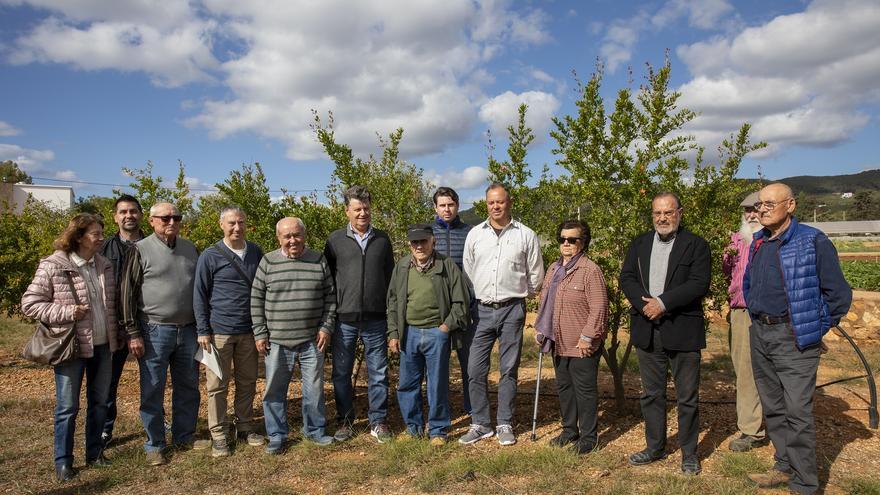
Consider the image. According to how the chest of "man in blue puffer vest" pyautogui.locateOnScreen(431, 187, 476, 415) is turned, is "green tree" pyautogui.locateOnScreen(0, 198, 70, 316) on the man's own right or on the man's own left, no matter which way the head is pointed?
on the man's own right

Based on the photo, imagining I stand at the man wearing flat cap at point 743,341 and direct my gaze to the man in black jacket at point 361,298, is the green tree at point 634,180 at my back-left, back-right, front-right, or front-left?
front-right

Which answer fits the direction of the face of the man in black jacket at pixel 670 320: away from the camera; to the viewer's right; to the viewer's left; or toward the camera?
toward the camera

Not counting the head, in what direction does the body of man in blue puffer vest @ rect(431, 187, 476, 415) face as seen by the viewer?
toward the camera

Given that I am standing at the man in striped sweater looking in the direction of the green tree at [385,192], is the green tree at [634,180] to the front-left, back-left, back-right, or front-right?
front-right

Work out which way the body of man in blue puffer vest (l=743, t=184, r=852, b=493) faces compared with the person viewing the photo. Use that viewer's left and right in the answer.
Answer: facing the viewer and to the left of the viewer

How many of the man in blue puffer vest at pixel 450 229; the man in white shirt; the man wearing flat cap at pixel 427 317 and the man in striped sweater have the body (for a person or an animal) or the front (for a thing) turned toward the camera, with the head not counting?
4

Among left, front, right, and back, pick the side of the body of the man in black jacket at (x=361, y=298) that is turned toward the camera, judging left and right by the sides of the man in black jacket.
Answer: front

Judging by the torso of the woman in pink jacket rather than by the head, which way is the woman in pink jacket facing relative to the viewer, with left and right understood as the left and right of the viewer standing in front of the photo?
facing the viewer and to the right of the viewer

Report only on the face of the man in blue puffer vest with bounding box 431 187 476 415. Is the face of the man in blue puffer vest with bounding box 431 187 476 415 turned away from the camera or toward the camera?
toward the camera

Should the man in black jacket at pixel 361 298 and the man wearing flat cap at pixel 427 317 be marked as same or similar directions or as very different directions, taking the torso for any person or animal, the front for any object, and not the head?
same or similar directions

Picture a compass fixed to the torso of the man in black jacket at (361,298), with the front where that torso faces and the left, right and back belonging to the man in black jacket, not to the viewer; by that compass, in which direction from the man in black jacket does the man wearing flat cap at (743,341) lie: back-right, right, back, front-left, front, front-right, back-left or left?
left

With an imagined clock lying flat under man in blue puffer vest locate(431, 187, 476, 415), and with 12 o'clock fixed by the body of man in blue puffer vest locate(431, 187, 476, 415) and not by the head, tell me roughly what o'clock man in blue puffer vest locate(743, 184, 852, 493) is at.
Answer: man in blue puffer vest locate(743, 184, 852, 493) is roughly at 10 o'clock from man in blue puffer vest locate(431, 187, 476, 415).

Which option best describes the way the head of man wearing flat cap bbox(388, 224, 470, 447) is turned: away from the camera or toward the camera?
toward the camera

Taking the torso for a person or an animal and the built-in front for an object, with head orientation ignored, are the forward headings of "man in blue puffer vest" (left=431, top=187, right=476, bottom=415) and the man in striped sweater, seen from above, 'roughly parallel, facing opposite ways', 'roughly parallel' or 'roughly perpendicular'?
roughly parallel

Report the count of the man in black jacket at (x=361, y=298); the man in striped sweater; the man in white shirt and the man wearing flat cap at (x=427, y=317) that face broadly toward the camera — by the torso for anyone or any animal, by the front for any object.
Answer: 4
